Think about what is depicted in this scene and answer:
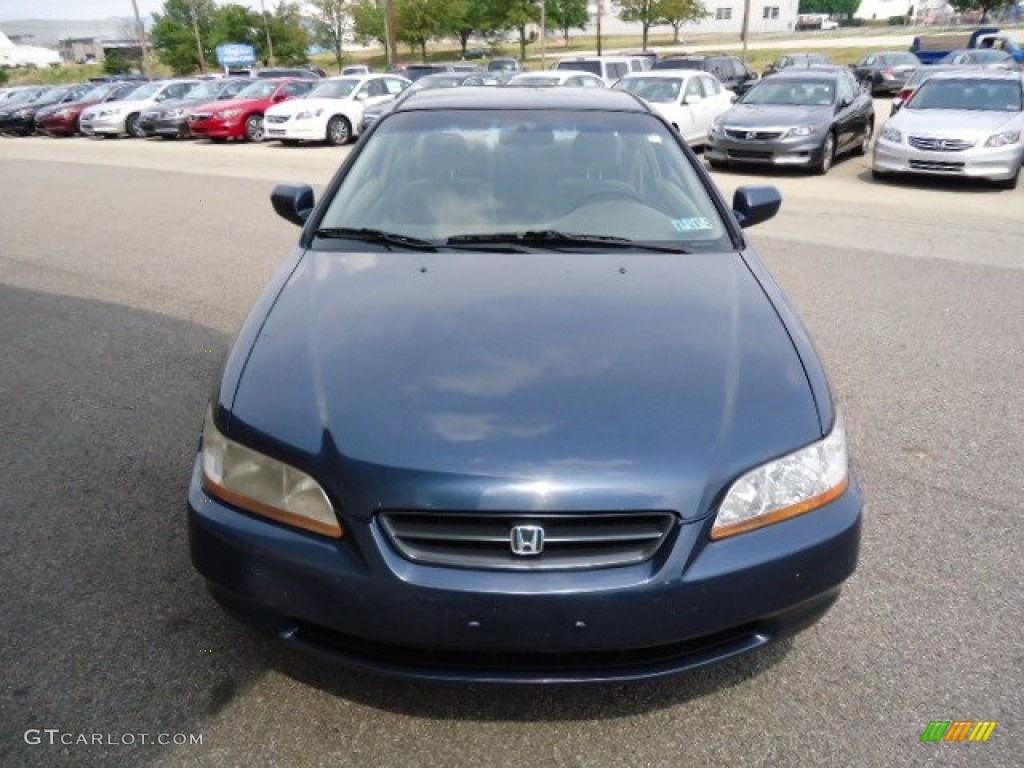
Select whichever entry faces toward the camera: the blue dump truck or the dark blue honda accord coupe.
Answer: the dark blue honda accord coupe

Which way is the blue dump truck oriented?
to the viewer's right

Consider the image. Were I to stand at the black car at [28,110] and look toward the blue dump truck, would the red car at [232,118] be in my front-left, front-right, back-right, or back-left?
front-right

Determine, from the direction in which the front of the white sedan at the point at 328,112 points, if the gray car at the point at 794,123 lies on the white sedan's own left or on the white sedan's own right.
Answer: on the white sedan's own left

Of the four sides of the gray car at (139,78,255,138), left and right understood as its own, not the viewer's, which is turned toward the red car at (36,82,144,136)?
right

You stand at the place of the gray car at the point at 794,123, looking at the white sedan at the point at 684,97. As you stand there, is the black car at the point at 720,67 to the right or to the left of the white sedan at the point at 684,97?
right

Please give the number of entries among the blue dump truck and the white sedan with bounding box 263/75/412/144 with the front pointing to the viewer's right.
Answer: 1

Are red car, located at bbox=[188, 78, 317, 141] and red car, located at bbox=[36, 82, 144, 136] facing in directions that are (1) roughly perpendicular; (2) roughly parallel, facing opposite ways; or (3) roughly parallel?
roughly parallel

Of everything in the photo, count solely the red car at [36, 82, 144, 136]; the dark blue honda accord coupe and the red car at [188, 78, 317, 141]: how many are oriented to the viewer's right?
0

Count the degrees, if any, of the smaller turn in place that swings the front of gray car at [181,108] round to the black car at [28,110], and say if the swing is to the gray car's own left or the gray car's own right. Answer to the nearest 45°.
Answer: approximately 90° to the gray car's own right

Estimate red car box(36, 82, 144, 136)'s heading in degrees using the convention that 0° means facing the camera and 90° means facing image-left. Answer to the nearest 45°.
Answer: approximately 45°

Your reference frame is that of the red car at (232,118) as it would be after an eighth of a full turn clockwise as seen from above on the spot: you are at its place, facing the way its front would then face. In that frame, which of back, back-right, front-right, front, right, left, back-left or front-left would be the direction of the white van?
back

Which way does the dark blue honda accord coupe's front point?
toward the camera

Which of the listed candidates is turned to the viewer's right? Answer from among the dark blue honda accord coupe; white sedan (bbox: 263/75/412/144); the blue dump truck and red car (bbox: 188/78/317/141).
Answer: the blue dump truck

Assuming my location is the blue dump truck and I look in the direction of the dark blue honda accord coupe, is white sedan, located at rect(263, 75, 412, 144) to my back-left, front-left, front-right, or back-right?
front-right

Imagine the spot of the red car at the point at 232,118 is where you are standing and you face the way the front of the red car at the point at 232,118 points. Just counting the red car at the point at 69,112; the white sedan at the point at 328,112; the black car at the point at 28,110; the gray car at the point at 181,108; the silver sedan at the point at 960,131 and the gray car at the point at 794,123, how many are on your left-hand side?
3

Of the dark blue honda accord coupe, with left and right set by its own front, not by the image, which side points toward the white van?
back

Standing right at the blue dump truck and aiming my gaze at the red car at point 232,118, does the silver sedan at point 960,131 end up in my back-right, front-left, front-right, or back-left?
front-left
